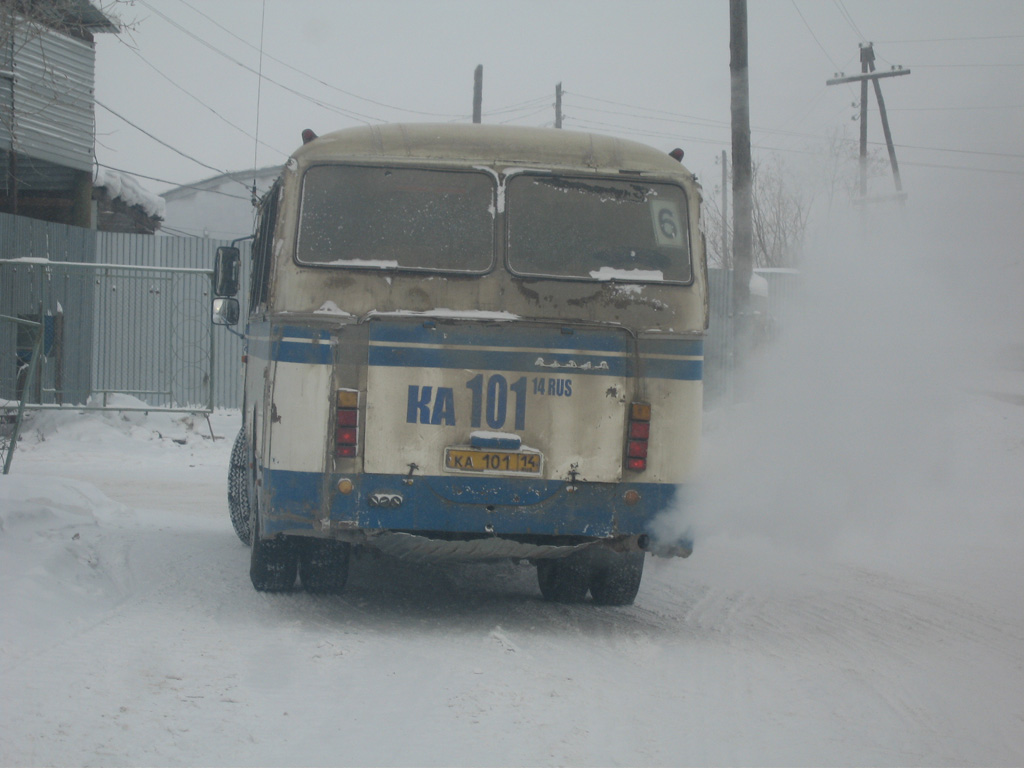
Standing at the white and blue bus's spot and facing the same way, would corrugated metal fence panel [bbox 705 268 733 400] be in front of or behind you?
in front

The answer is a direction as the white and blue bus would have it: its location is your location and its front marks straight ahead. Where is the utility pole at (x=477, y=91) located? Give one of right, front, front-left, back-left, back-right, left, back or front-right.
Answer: front

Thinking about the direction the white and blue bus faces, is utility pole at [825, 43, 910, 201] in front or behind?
in front

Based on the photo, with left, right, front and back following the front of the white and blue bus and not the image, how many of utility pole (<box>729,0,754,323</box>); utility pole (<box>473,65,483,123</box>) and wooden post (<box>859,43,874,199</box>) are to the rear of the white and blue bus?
0

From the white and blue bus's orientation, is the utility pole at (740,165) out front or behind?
out front

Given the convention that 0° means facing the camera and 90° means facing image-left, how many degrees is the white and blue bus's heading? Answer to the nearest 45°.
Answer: approximately 180°

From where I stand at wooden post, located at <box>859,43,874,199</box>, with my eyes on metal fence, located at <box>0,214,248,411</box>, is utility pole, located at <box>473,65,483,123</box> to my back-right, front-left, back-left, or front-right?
front-right
